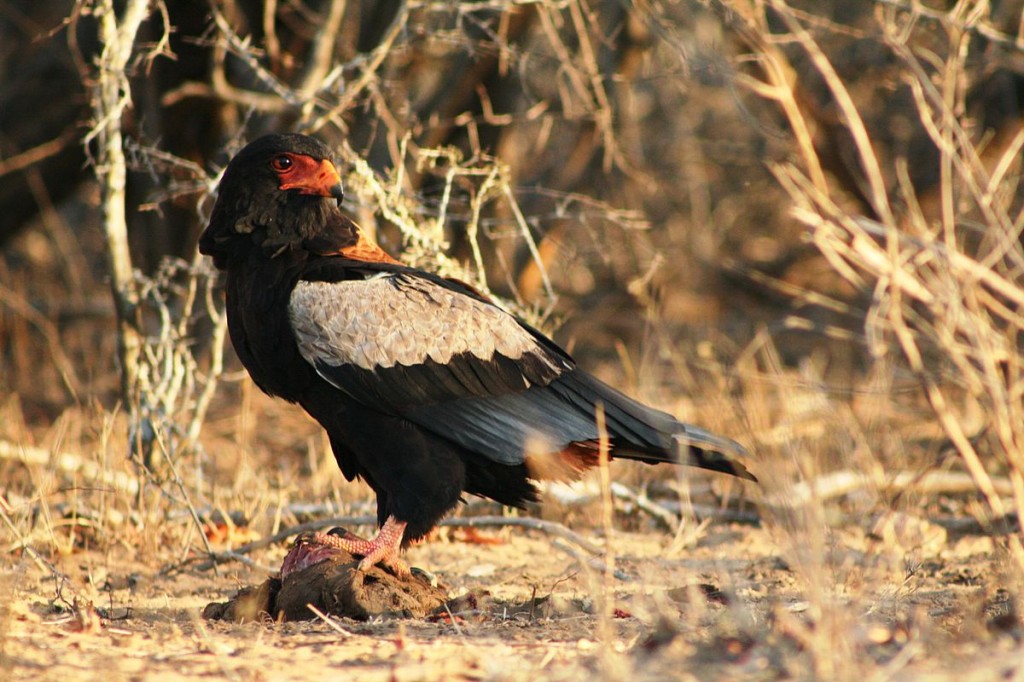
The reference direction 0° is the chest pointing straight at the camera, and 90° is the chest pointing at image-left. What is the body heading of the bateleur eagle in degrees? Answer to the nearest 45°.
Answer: approximately 90°
